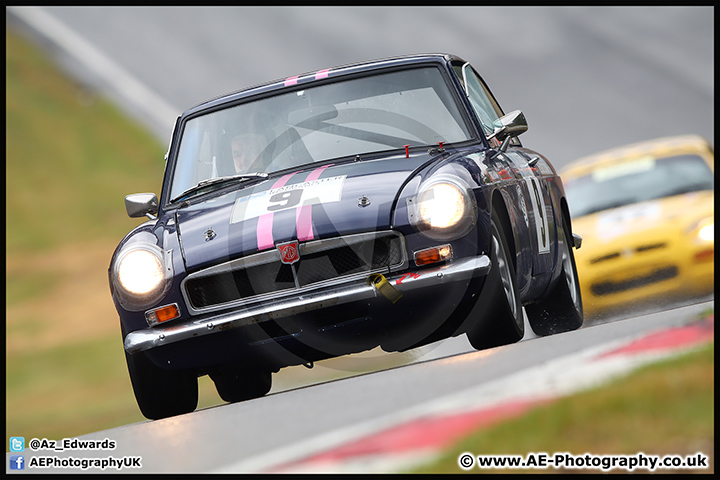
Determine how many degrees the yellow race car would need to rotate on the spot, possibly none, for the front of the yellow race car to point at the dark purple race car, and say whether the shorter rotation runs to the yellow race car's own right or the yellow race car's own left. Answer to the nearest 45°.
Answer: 0° — it already faces it

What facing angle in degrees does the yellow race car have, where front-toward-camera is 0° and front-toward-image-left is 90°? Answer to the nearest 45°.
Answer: approximately 0°
